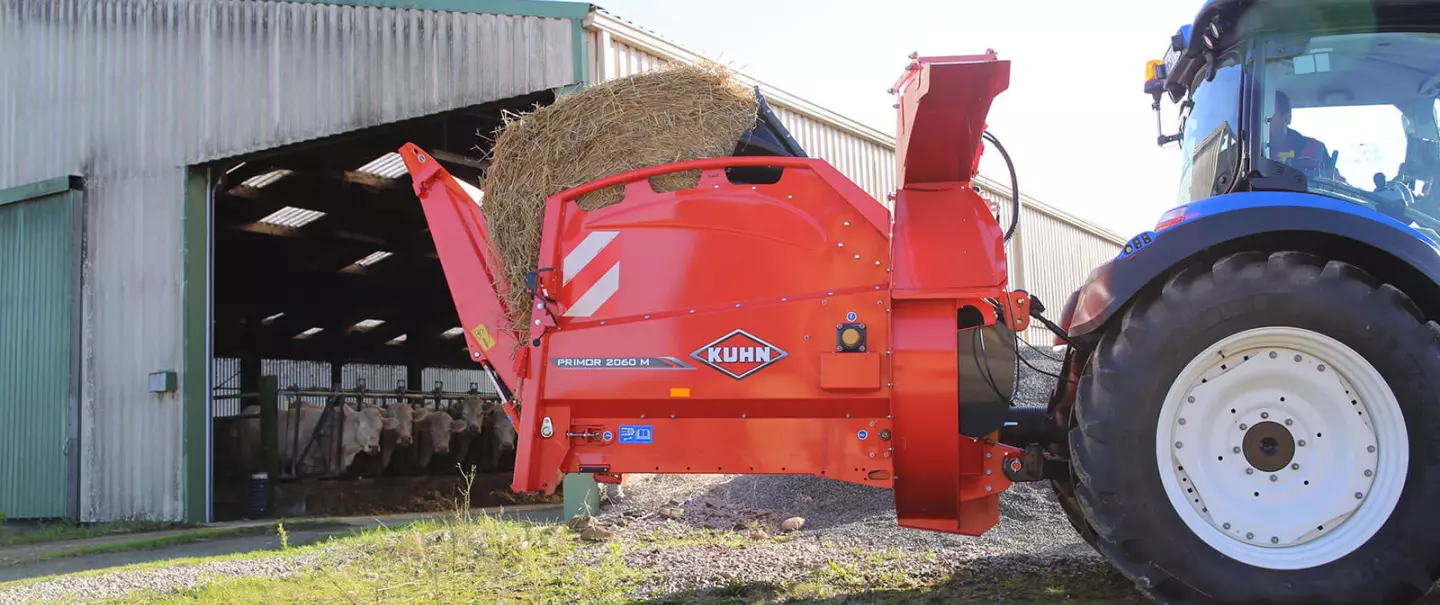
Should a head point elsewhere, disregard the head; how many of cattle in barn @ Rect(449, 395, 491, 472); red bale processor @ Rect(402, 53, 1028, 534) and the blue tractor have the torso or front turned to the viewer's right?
2

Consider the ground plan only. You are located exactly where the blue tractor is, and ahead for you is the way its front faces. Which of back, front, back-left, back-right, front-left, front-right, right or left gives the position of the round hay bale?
back

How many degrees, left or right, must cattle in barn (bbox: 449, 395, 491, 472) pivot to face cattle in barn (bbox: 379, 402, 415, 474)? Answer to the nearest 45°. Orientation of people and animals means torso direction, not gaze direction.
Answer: approximately 45° to its right

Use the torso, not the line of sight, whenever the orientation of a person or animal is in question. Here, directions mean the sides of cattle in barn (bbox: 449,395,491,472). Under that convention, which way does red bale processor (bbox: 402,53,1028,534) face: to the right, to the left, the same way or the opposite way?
to the left

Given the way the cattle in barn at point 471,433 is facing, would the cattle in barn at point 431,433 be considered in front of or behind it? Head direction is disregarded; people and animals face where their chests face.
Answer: in front

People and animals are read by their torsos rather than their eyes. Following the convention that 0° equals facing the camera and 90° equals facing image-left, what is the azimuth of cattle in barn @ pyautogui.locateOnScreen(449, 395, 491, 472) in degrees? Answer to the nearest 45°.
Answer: approximately 0°

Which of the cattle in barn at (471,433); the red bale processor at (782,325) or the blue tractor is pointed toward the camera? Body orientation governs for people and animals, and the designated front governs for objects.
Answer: the cattle in barn

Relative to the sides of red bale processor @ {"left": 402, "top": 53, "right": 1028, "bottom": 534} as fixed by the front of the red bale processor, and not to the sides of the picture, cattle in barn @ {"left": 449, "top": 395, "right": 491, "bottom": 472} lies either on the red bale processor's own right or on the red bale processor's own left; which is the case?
on the red bale processor's own left

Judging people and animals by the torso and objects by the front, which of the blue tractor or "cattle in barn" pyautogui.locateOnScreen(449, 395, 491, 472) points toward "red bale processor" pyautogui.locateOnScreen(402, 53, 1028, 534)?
the cattle in barn

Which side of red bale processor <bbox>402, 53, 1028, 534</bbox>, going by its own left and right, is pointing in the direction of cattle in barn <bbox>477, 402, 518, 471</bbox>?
left

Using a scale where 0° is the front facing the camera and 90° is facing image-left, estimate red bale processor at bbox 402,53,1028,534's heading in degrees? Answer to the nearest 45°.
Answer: approximately 270°

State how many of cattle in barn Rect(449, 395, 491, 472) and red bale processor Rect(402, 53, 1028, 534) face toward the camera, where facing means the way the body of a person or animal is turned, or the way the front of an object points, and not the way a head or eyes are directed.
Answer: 1

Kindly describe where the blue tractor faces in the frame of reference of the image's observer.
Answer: facing to the right of the viewer
